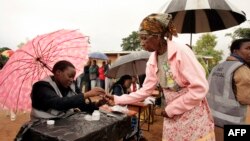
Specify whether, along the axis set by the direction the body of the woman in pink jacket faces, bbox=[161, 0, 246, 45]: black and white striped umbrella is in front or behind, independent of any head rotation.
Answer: behind

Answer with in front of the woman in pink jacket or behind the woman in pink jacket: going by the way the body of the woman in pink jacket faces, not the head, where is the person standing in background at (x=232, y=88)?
behind

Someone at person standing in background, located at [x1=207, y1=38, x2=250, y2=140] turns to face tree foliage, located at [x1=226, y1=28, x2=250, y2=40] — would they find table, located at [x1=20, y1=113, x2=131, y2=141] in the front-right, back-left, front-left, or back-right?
back-left

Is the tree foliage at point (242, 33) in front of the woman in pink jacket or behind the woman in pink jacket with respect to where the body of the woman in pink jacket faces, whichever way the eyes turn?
behind

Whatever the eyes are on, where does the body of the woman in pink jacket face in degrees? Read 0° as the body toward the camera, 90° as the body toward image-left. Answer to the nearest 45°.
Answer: approximately 45°

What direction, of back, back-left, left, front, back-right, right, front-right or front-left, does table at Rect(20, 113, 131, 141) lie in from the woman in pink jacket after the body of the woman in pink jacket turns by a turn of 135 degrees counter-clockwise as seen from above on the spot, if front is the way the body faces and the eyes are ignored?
back

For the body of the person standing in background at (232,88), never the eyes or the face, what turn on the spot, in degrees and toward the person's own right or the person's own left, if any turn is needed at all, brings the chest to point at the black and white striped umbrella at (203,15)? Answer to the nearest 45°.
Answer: approximately 45° to the person's own left
